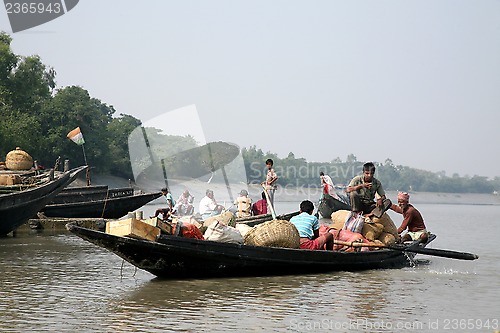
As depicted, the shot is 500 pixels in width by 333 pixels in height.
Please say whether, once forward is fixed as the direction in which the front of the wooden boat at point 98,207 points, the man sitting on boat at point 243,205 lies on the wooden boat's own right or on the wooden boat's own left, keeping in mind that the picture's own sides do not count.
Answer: on the wooden boat's own right

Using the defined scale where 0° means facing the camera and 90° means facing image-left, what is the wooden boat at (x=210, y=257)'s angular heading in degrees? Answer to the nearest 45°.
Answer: approximately 90°

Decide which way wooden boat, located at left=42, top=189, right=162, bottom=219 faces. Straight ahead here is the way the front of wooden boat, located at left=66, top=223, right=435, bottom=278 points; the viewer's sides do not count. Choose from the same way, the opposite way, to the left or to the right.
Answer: the opposite way

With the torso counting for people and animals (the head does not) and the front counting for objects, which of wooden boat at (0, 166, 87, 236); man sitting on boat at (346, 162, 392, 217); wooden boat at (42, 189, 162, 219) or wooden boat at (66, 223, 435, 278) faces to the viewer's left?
wooden boat at (66, 223, 435, 278)

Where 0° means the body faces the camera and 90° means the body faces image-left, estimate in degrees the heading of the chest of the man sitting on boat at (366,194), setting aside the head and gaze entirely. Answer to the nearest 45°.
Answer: approximately 0°

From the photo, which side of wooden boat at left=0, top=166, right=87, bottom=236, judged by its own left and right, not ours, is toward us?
right

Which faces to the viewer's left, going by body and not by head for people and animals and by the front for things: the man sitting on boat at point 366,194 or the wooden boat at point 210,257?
the wooden boat

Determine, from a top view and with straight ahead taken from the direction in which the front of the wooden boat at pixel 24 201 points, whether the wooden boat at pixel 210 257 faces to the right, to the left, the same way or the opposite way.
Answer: the opposite way

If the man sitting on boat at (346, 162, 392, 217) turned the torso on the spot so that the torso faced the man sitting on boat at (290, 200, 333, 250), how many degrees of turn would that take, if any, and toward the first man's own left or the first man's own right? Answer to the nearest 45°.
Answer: approximately 45° to the first man's own right

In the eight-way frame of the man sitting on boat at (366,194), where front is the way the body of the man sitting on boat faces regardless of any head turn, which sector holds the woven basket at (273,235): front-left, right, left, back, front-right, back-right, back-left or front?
front-right

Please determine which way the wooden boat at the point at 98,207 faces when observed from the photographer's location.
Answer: facing to the right of the viewer

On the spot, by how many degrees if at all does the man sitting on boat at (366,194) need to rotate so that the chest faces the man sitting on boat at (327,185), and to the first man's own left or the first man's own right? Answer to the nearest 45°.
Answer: approximately 180°
